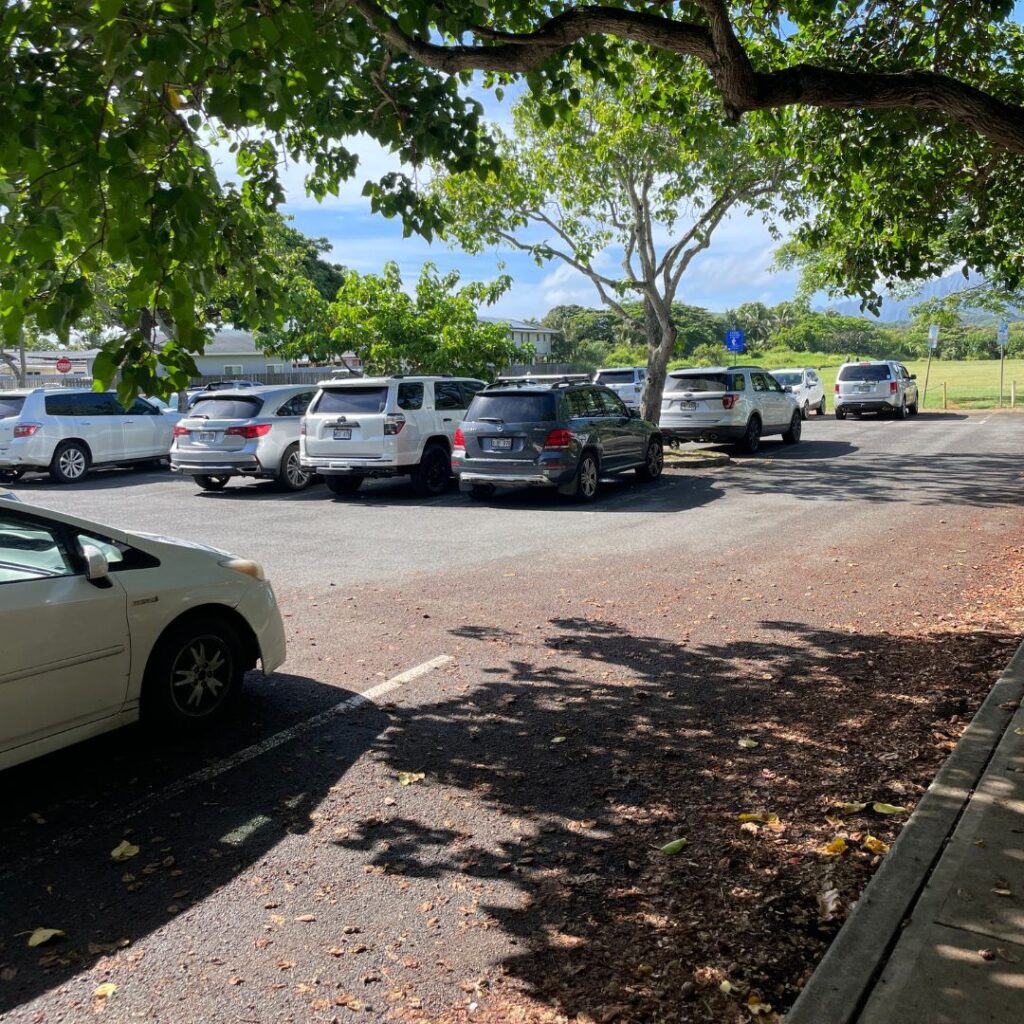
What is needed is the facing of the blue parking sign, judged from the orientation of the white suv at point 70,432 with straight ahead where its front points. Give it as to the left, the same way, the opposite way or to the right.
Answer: the opposite way

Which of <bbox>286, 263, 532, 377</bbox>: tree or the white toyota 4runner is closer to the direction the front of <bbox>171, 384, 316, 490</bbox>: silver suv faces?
the tree

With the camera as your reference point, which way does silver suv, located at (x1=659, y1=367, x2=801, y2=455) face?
facing away from the viewer and to the right of the viewer

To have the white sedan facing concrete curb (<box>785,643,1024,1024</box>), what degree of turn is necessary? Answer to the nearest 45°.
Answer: approximately 90° to its right

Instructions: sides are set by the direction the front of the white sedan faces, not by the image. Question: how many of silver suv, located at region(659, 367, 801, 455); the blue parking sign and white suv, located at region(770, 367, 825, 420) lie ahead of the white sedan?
3

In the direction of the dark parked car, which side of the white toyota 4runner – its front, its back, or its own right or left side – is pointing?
right

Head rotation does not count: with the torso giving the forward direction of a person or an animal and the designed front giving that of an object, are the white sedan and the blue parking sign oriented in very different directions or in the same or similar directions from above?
very different directions

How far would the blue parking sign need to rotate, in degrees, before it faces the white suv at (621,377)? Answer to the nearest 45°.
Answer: approximately 135° to its right

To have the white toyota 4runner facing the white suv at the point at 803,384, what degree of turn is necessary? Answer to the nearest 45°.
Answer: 0° — it already faces it

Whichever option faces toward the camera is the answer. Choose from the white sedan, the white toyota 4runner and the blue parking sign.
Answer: the blue parking sign

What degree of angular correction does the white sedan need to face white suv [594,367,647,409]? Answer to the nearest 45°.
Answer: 0° — it already faces it

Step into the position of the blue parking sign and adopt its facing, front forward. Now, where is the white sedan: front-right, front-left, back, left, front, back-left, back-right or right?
front

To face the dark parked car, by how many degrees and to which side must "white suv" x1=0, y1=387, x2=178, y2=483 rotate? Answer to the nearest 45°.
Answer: approximately 90° to its right

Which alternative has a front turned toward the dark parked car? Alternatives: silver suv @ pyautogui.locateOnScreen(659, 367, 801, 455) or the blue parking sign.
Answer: the blue parking sign

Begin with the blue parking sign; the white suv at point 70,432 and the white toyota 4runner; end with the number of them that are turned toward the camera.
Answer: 1
